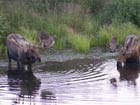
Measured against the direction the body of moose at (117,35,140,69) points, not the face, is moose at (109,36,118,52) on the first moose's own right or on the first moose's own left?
on the first moose's own right

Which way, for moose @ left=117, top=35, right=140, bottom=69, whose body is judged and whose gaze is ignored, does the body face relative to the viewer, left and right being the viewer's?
facing the viewer and to the left of the viewer

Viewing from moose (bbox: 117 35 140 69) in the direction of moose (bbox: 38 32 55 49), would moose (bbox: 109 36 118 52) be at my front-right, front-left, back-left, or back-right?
front-right

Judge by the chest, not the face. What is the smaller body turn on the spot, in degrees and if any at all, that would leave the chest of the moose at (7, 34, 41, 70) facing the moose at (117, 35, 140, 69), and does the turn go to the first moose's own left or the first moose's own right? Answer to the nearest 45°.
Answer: approximately 45° to the first moose's own left

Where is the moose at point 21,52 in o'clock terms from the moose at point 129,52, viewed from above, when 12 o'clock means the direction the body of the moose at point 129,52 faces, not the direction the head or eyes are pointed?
the moose at point 21,52 is roughly at 1 o'clock from the moose at point 129,52.

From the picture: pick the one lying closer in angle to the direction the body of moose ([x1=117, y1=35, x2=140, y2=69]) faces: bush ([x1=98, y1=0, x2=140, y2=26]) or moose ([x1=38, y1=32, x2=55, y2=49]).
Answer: the moose

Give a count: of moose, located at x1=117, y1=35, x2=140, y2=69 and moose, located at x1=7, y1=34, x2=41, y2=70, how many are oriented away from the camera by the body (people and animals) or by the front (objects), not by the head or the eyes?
0

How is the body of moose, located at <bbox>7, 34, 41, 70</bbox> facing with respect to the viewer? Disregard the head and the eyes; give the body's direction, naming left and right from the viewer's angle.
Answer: facing the viewer and to the right of the viewer
